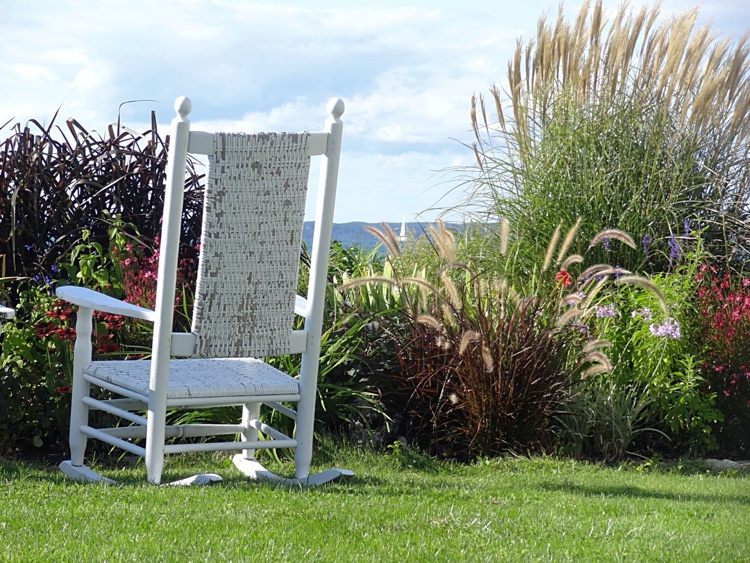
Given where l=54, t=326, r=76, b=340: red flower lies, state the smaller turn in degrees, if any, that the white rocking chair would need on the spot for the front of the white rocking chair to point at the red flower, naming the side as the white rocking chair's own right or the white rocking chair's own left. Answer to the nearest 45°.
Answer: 0° — it already faces it

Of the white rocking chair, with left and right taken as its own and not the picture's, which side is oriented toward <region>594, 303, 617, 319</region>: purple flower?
right

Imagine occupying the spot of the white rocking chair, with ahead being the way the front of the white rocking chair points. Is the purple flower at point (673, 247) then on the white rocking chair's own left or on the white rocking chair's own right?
on the white rocking chair's own right

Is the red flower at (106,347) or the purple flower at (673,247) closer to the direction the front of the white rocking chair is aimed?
the red flower

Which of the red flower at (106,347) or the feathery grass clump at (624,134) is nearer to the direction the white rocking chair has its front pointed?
the red flower
